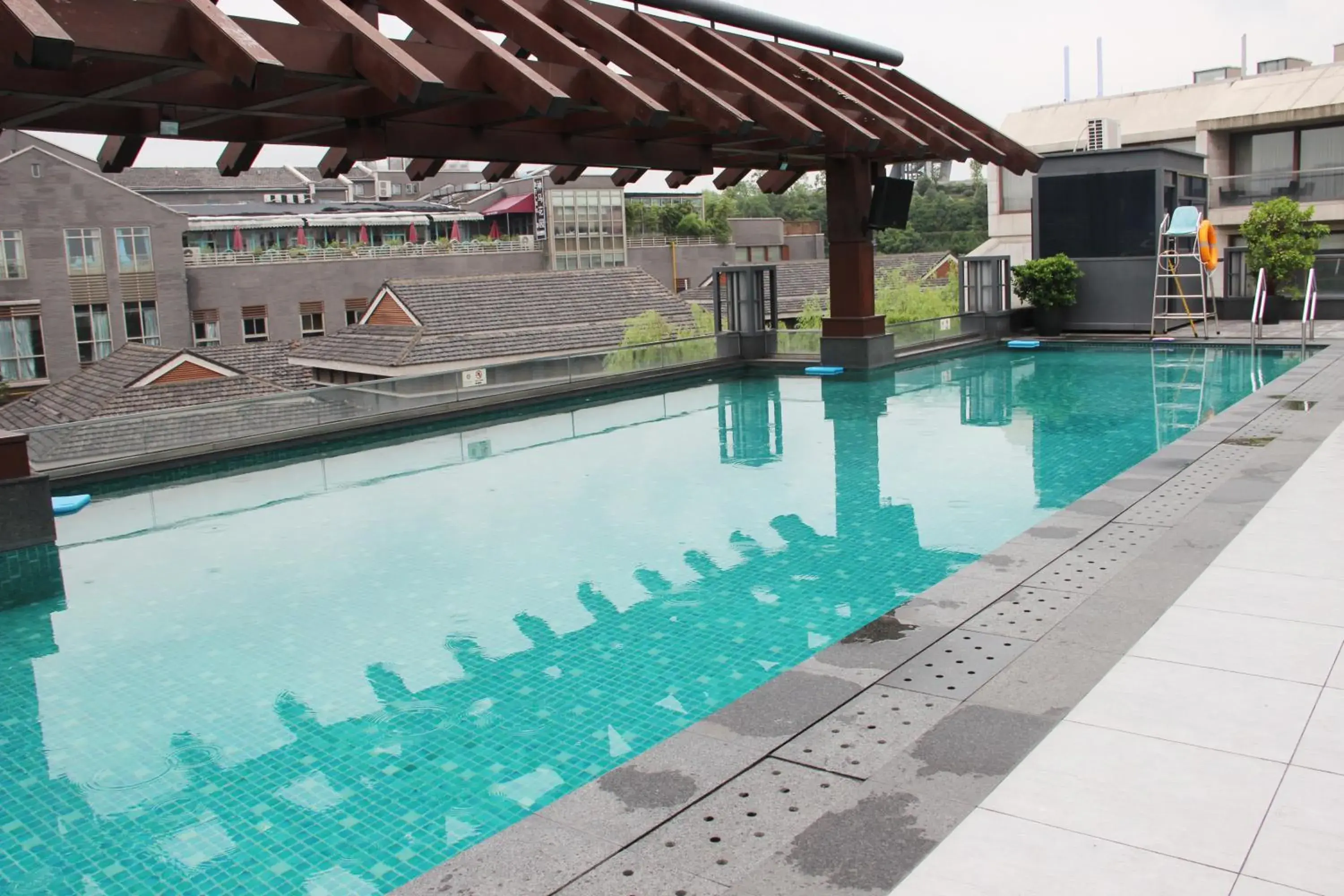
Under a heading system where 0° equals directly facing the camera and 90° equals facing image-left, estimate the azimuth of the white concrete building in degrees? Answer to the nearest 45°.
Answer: approximately 45°

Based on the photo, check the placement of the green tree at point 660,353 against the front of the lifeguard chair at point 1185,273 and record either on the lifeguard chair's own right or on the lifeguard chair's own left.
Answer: on the lifeguard chair's own right

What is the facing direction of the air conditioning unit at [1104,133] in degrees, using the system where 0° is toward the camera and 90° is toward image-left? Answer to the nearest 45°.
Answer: approximately 45°

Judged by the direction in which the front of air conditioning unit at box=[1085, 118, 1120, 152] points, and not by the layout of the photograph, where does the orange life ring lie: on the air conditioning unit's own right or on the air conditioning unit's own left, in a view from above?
on the air conditioning unit's own left

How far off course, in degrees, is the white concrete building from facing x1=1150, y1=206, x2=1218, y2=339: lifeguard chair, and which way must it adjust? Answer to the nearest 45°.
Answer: approximately 45° to its left

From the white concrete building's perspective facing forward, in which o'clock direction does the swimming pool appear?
The swimming pool is roughly at 11 o'clock from the white concrete building.

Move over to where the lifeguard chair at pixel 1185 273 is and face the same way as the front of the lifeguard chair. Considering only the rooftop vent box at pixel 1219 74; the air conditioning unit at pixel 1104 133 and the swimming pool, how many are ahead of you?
1

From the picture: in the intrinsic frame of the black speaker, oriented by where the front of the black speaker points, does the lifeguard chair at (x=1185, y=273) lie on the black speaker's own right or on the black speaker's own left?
on the black speaker's own left

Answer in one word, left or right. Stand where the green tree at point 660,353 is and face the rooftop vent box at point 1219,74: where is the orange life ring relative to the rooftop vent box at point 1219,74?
right

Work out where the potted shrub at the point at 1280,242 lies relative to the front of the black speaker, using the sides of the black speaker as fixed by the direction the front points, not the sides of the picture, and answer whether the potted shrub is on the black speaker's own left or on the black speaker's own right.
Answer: on the black speaker's own left

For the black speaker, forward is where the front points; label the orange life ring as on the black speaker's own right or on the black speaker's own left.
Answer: on the black speaker's own left

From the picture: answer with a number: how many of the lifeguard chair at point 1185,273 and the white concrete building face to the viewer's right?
0
